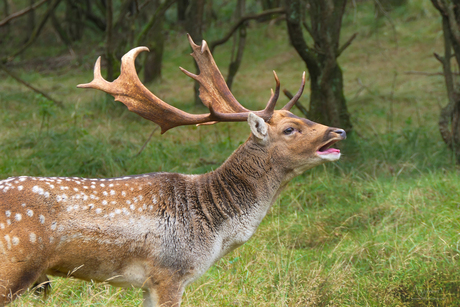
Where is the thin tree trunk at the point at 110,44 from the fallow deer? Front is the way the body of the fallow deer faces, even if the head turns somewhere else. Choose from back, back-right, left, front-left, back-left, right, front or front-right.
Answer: left

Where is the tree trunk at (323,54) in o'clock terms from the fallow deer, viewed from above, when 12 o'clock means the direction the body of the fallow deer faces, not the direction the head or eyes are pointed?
The tree trunk is roughly at 10 o'clock from the fallow deer.

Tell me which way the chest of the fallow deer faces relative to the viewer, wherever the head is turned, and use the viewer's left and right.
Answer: facing to the right of the viewer

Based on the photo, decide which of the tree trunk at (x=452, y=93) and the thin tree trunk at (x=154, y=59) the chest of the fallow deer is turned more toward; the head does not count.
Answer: the tree trunk

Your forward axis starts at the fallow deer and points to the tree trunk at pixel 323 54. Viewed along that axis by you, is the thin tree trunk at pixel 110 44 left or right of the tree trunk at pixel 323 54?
left

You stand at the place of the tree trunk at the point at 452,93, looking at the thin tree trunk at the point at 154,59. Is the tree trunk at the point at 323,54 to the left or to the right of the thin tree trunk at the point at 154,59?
left

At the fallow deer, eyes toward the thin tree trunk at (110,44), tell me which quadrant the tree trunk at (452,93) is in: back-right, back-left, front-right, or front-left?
front-right

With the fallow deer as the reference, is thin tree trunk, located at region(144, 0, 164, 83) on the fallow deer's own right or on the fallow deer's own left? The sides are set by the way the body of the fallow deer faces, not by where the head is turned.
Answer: on the fallow deer's own left

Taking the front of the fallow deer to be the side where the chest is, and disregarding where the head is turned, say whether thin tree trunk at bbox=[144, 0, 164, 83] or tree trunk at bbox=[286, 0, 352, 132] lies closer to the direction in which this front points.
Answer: the tree trunk

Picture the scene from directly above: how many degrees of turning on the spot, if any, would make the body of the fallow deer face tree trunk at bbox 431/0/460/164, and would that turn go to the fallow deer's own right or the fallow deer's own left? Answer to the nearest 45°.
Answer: approximately 45° to the fallow deer's own left
